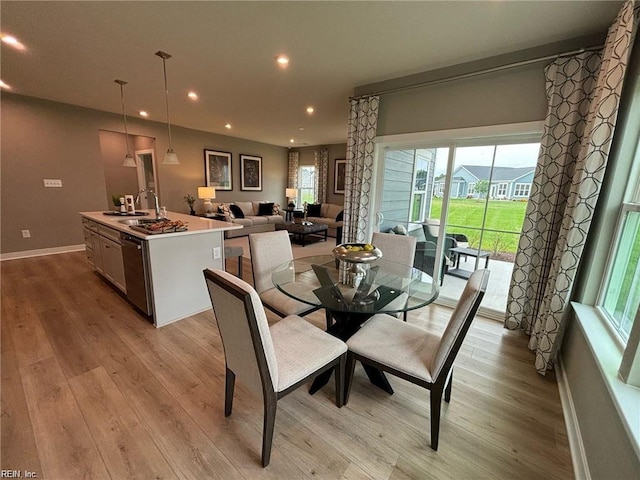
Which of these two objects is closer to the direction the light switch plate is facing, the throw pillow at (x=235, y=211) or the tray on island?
the tray on island

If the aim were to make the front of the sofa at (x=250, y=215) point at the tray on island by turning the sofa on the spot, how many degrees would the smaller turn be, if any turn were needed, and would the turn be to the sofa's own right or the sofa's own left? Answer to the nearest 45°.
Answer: approximately 45° to the sofa's own right

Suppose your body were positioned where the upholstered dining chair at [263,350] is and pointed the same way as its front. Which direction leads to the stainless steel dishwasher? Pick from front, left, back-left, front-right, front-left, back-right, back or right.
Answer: left

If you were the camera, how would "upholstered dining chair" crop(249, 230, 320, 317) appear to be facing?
facing the viewer and to the right of the viewer

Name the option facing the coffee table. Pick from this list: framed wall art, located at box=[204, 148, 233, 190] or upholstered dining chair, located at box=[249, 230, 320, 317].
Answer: the framed wall art

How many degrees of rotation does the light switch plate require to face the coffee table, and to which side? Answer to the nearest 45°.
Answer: approximately 45° to its left

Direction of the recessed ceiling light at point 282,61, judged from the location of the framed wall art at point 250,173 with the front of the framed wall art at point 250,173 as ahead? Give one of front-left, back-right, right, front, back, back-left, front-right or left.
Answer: front-right

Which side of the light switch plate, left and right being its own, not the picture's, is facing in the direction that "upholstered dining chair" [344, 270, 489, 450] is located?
front

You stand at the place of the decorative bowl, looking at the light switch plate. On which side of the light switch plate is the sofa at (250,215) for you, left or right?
right

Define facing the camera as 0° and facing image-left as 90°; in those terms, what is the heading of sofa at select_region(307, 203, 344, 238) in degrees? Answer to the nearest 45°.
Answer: approximately 45°
